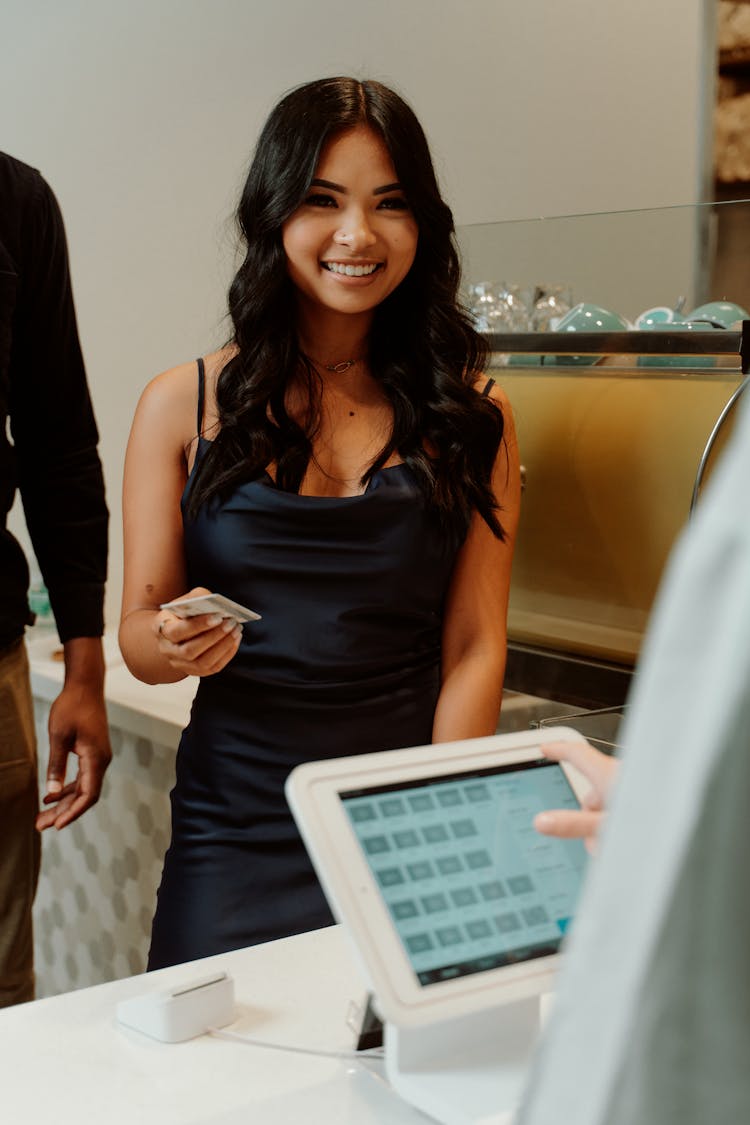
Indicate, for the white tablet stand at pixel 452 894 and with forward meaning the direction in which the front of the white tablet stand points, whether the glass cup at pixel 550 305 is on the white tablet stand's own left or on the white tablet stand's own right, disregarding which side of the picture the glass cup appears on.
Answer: on the white tablet stand's own left

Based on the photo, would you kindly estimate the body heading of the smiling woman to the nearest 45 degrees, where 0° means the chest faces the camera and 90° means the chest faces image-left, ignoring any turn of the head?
approximately 0°

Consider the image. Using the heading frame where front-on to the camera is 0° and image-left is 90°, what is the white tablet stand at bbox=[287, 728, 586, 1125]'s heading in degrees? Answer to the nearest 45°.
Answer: approximately 315°
